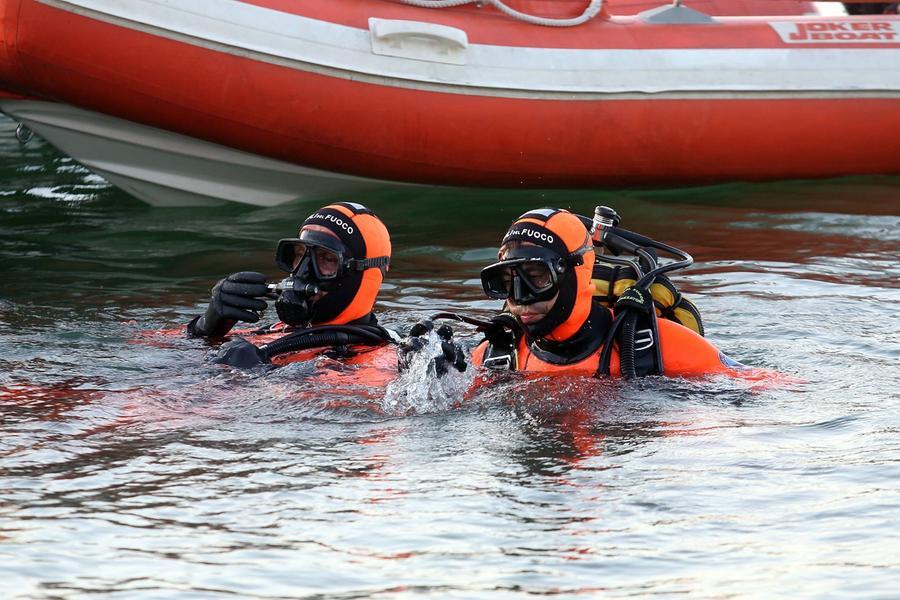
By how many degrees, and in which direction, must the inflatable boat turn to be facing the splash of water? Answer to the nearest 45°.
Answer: approximately 90° to its left

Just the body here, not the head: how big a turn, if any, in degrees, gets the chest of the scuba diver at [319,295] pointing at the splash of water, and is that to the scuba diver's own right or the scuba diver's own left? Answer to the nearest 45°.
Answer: approximately 90° to the scuba diver's own left

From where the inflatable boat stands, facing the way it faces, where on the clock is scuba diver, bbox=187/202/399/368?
The scuba diver is roughly at 9 o'clock from the inflatable boat.

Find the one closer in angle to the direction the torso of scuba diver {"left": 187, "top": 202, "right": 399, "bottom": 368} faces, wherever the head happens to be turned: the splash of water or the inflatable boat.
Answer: the splash of water

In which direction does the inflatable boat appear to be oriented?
to the viewer's left

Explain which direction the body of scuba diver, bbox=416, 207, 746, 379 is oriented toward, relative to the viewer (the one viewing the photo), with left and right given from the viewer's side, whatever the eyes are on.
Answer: facing the viewer and to the left of the viewer

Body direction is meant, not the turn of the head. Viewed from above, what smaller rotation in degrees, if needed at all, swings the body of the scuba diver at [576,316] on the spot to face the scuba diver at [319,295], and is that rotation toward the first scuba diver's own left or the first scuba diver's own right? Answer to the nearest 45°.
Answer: approximately 90° to the first scuba diver's own right

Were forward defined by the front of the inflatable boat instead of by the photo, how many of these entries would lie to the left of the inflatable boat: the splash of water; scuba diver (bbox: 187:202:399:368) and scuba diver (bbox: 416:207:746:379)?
3
